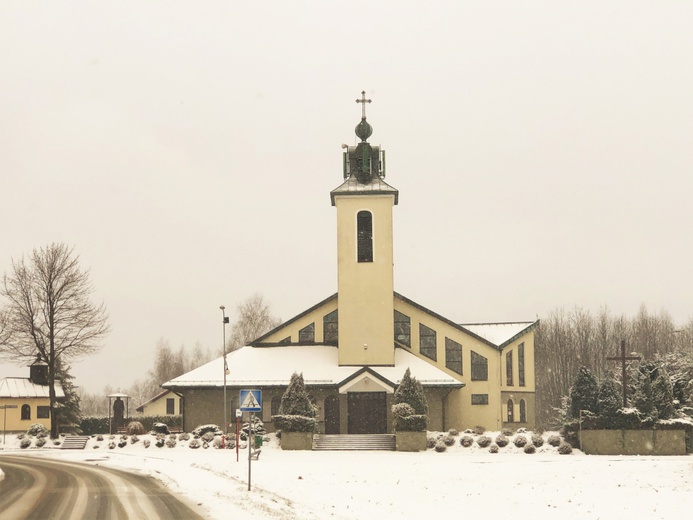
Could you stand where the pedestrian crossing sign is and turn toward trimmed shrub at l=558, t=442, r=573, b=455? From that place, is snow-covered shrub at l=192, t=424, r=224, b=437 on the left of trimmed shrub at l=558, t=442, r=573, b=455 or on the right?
left

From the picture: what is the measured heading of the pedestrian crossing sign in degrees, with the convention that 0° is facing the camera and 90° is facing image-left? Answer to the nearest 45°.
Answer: approximately 0°

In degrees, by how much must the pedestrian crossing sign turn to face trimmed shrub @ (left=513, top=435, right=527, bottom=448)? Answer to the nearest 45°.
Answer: approximately 135° to its left

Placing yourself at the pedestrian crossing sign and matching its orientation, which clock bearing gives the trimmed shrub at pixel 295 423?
The trimmed shrub is roughly at 6 o'clock from the pedestrian crossing sign.

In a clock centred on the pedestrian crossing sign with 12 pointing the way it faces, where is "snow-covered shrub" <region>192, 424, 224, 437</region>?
The snow-covered shrub is roughly at 6 o'clock from the pedestrian crossing sign.

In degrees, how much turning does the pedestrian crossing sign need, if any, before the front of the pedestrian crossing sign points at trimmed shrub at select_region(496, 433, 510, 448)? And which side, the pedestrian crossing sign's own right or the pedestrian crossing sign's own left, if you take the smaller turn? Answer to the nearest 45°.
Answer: approximately 135° to the pedestrian crossing sign's own left

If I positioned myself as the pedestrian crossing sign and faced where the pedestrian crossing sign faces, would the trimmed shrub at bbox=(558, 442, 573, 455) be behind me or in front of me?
behind

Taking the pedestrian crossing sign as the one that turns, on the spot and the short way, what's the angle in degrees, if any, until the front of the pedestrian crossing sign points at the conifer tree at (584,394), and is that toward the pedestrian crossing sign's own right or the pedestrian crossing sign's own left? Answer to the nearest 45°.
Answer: approximately 135° to the pedestrian crossing sign's own left

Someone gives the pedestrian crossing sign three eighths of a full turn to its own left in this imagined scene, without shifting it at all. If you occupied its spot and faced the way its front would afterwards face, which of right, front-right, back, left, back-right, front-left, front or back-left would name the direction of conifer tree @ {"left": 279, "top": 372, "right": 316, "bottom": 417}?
front-left

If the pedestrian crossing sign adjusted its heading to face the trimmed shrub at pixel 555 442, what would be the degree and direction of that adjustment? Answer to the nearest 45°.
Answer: approximately 135° to its left

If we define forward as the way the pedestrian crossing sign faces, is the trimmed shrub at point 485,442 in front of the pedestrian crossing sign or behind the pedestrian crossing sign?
behind
